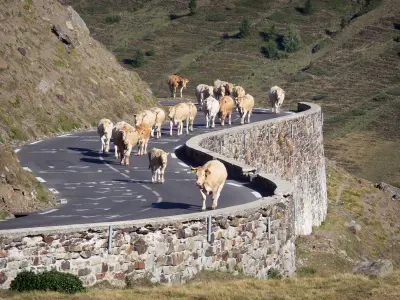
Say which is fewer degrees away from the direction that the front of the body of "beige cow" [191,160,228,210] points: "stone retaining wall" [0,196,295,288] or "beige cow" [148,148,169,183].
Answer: the stone retaining wall

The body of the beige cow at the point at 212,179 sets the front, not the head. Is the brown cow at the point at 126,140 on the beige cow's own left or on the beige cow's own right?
on the beige cow's own right

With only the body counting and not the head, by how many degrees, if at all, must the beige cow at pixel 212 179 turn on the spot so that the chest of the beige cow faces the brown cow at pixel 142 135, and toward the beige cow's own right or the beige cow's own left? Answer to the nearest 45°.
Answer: approximately 135° to the beige cow's own right

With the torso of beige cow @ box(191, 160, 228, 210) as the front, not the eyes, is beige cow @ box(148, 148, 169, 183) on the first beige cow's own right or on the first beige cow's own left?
on the first beige cow's own right

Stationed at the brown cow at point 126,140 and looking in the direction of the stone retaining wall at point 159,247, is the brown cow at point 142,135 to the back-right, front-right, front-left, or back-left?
back-left

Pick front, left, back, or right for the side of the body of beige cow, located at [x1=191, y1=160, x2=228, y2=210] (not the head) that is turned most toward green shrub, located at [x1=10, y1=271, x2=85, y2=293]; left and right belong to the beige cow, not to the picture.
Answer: front

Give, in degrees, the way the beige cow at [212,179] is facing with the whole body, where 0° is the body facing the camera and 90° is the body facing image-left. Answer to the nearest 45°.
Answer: approximately 45°
